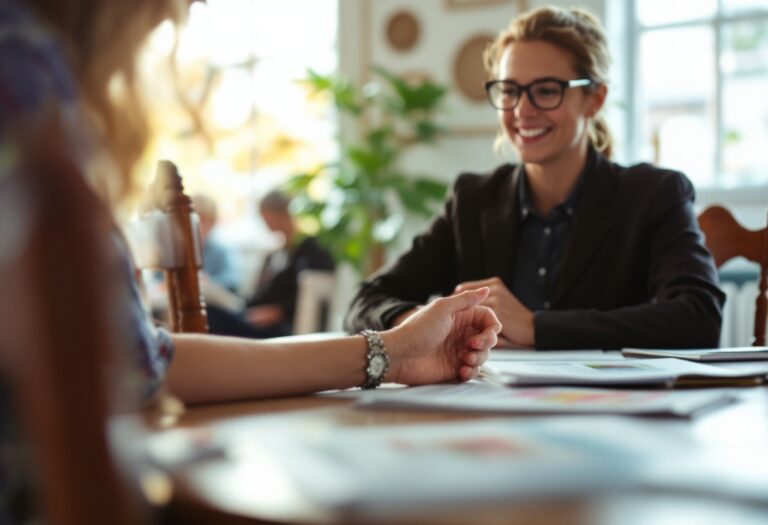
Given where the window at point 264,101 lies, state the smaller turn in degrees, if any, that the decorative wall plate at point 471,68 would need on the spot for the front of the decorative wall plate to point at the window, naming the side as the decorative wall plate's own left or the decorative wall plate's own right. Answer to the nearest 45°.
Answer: approximately 135° to the decorative wall plate's own right

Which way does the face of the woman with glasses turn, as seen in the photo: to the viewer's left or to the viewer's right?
to the viewer's left

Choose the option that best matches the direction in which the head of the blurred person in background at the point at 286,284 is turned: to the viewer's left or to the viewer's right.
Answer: to the viewer's left

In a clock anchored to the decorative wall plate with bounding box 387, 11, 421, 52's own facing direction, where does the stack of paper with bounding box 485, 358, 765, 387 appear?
The stack of paper is roughly at 12 o'clock from the decorative wall plate.

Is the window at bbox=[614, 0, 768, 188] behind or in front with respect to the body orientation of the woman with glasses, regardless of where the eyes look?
behind

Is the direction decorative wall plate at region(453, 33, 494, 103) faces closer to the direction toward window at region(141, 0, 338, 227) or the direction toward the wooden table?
the wooden table

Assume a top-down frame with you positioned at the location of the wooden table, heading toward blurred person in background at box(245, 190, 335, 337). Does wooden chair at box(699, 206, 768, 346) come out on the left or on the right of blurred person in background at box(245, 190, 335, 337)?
right

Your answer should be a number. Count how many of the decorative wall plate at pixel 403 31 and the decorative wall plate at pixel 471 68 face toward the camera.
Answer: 2
